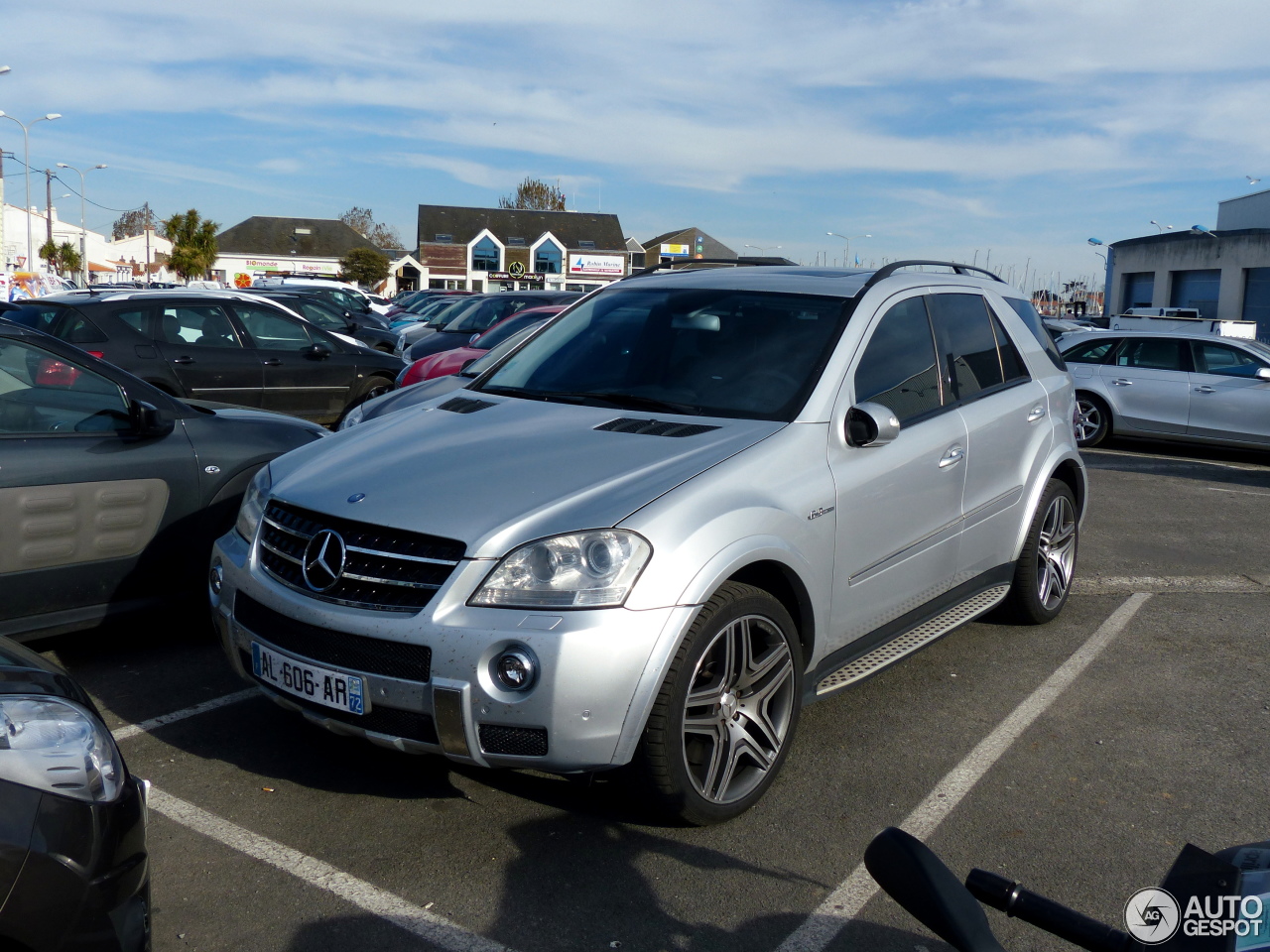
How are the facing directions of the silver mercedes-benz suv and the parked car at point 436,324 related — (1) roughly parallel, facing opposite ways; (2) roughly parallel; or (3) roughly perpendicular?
roughly parallel

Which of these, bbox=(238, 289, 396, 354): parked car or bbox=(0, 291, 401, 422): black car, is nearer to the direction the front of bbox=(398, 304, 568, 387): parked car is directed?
the black car

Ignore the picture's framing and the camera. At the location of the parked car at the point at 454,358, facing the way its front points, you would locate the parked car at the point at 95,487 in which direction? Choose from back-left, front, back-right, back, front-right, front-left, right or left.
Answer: front-left

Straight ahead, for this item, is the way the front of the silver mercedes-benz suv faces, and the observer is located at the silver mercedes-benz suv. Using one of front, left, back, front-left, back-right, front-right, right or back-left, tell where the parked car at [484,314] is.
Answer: back-right

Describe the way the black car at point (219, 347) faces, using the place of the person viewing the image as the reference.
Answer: facing away from the viewer and to the right of the viewer

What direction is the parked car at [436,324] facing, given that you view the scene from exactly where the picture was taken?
facing the viewer and to the left of the viewer

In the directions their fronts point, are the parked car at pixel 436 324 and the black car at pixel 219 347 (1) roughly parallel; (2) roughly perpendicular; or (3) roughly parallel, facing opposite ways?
roughly parallel, facing opposite ways

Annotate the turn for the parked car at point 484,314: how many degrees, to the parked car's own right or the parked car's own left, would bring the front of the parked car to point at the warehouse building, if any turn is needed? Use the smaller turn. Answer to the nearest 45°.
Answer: approximately 180°

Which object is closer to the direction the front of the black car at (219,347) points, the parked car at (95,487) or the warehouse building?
the warehouse building

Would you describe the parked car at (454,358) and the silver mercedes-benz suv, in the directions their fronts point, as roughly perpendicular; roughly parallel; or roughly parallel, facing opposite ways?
roughly parallel

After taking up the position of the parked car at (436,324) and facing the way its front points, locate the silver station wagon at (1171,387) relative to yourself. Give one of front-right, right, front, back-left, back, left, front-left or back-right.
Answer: left
